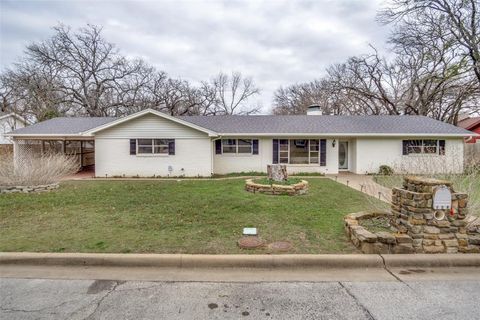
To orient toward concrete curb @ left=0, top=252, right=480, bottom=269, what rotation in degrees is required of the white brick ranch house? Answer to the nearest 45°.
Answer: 0° — it already faces it

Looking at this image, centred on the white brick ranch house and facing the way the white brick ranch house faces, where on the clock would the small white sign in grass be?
The small white sign in grass is roughly at 12 o'clock from the white brick ranch house.

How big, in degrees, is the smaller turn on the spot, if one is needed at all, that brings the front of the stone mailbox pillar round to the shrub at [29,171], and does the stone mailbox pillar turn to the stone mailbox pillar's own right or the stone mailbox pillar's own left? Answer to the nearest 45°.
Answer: approximately 90° to the stone mailbox pillar's own right

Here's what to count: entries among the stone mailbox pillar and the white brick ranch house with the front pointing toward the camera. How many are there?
2

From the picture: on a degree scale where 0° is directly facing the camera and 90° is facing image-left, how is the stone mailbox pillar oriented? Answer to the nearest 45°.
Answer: approximately 0°

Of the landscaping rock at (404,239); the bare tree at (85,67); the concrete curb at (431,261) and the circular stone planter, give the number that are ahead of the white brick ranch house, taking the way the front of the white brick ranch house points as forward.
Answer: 3

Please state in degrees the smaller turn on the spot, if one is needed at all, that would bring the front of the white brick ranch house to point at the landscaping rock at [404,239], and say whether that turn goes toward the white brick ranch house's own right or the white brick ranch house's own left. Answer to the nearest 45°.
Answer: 0° — it already faces it

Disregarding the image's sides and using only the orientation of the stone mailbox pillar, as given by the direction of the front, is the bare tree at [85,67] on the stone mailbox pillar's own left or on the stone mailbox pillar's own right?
on the stone mailbox pillar's own right
